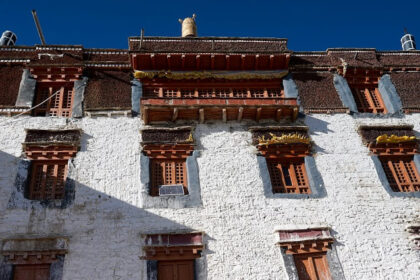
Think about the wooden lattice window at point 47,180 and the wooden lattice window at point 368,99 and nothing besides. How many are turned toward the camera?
2

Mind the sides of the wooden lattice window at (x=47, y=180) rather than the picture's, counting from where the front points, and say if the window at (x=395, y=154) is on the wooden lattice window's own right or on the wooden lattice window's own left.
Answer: on the wooden lattice window's own left

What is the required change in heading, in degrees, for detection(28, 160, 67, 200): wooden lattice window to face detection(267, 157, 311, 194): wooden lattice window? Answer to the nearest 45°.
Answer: approximately 90° to its left

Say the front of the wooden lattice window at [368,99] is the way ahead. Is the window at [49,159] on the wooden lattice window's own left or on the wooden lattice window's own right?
on the wooden lattice window's own right

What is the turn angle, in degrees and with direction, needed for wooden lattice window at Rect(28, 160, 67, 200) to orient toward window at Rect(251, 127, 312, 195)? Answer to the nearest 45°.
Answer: approximately 90° to its left

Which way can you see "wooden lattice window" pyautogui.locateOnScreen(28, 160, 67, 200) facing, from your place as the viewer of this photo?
facing the viewer
